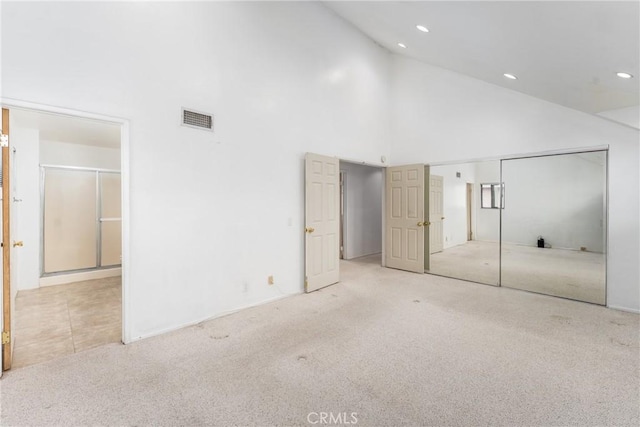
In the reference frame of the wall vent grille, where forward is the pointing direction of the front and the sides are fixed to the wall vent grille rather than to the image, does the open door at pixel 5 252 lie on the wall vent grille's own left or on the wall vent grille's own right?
on the wall vent grille's own right

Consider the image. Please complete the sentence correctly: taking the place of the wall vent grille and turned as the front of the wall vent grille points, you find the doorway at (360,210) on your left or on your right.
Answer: on your left

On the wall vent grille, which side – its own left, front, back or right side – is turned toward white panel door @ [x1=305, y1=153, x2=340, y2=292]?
left

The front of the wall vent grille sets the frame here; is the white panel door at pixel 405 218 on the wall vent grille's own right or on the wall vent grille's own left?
on the wall vent grille's own left

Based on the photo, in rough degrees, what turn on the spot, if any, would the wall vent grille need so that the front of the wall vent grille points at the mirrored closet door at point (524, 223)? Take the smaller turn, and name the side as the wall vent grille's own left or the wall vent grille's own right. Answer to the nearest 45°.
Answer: approximately 45° to the wall vent grille's own left

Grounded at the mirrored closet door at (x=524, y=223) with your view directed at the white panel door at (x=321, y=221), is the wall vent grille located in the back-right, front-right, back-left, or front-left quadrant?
front-left

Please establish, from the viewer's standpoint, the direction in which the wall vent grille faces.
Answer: facing the viewer and to the right of the viewer
